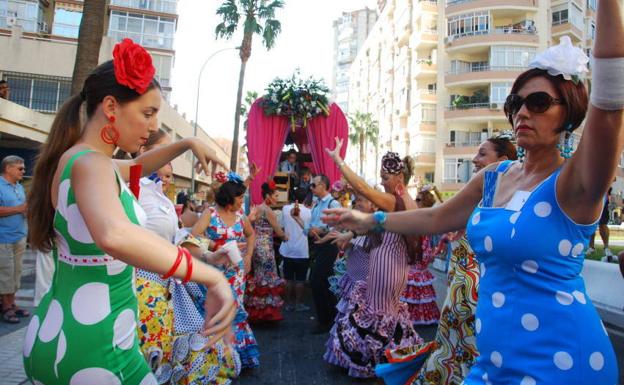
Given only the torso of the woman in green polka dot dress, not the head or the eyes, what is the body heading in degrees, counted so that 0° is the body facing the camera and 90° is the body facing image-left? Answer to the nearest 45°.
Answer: approximately 270°

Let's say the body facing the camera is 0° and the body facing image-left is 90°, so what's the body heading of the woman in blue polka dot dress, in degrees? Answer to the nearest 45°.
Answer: approximately 45°

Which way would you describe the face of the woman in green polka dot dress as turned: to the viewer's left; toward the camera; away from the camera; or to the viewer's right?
to the viewer's right

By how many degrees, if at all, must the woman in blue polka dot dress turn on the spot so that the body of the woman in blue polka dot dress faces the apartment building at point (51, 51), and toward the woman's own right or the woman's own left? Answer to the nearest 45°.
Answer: approximately 90° to the woman's own right

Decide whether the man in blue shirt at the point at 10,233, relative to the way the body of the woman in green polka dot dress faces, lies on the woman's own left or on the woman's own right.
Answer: on the woman's own left

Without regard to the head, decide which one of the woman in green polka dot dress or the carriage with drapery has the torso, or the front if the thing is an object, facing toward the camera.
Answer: the carriage with drapery

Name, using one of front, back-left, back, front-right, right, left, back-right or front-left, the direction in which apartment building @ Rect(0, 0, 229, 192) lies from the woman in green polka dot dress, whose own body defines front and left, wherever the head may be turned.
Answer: left

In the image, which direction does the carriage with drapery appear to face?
toward the camera

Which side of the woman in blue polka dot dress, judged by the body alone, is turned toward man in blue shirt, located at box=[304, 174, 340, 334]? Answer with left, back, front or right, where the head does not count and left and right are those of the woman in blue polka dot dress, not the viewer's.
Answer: right

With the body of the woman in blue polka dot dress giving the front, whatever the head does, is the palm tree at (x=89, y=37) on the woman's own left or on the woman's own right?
on the woman's own right

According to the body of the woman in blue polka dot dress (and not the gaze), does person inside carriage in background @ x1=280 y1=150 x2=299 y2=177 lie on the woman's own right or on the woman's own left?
on the woman's own right

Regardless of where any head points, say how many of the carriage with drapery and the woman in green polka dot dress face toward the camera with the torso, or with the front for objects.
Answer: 1

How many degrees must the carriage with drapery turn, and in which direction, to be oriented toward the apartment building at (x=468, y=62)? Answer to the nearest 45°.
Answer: approximately 135° to its left

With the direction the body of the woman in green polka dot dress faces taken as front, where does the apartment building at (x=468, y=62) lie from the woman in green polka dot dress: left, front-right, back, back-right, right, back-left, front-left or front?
front-left
